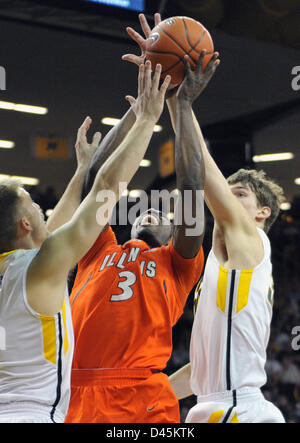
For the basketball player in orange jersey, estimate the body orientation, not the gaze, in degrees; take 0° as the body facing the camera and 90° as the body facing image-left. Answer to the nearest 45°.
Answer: approximately 0°

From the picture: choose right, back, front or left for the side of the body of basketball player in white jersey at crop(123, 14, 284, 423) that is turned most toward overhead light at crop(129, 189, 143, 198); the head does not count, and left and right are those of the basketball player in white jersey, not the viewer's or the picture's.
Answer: right

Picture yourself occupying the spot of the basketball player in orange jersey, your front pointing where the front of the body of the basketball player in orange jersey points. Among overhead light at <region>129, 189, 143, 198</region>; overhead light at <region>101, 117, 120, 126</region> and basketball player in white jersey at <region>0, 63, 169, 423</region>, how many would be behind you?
2

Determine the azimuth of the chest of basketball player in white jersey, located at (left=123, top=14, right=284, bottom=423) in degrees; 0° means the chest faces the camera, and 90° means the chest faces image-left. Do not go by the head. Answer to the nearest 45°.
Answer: approximately 90°

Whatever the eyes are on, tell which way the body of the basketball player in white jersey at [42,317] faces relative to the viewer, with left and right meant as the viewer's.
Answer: facing away from the viewer and to the right of the viewer

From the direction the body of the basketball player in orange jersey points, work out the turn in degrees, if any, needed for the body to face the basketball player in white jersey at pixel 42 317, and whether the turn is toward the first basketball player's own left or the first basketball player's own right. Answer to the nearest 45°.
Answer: approximately 45° to the first basketball player's own right

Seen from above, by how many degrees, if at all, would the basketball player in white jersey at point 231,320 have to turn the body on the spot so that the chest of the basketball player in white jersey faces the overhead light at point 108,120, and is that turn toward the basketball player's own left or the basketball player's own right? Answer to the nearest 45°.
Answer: approximately 90° to the basketball player's own right

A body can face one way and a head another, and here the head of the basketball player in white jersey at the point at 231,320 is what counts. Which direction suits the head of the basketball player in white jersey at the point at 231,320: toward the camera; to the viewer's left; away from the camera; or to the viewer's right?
to the viewer's left

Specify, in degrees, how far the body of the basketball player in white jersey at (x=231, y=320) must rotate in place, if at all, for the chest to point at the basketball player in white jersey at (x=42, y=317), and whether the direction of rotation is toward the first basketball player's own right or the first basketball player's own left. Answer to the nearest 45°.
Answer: approximately 45° to the first basketball player's own left

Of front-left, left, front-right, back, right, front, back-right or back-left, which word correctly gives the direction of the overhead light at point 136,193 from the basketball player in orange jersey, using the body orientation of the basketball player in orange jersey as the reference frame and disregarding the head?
back
